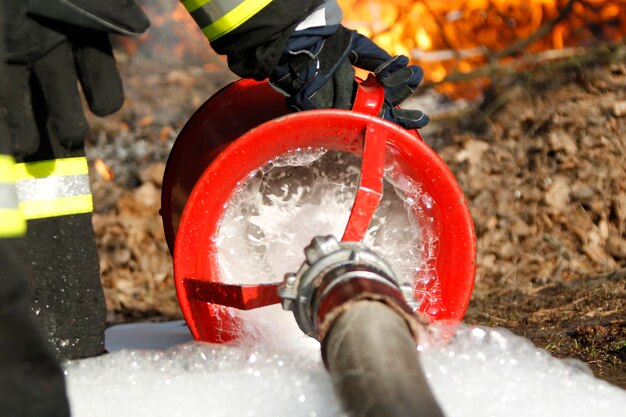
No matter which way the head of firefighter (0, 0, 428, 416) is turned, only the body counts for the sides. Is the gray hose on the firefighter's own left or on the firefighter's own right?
on the firefighter's own right

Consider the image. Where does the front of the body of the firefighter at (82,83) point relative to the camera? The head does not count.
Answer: to the viewer's right
